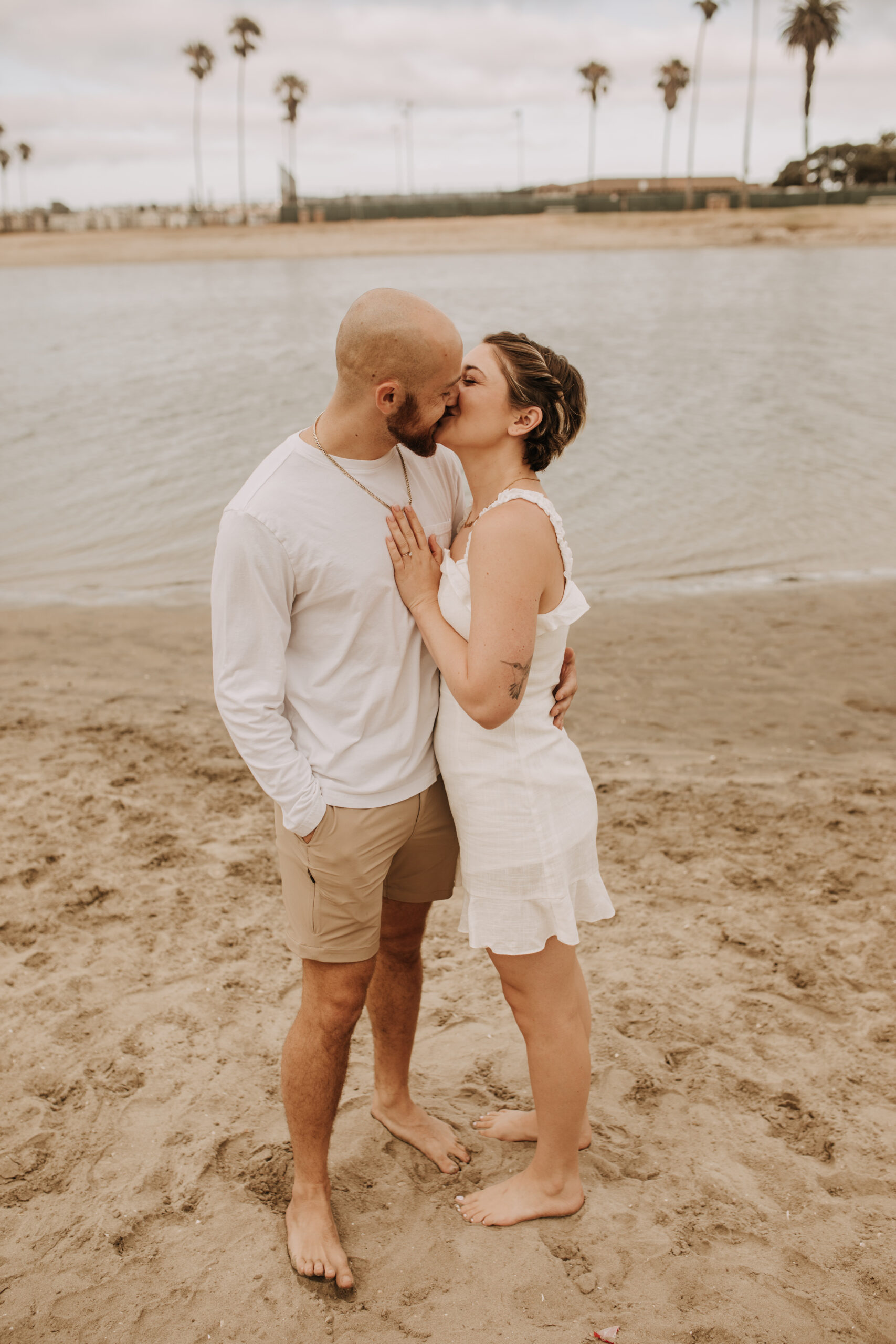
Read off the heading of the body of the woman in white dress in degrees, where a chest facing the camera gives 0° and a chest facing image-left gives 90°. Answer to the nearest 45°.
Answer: approximately 90°

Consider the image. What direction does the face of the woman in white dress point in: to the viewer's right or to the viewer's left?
to the viewer's left

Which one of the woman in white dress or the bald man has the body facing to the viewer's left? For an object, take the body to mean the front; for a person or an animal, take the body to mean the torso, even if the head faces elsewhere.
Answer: the woman in white dress

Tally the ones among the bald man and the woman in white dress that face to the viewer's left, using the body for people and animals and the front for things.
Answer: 1

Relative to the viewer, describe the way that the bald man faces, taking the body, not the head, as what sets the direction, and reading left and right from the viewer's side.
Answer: facing the viewer and to the right of the viewer
